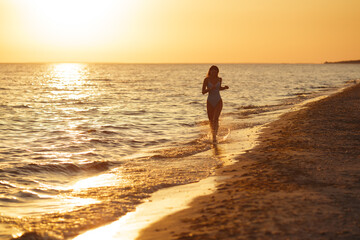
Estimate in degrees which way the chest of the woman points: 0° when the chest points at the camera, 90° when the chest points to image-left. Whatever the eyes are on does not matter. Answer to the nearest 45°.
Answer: approximately 0°
